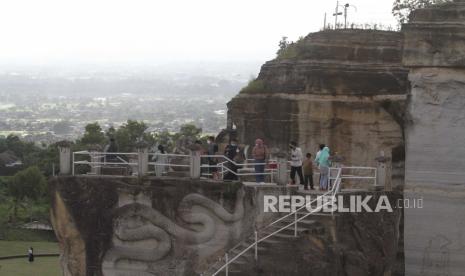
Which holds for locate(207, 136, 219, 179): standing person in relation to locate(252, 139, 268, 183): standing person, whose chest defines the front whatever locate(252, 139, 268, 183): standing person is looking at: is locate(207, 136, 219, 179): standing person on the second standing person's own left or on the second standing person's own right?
on the second standing person's own right

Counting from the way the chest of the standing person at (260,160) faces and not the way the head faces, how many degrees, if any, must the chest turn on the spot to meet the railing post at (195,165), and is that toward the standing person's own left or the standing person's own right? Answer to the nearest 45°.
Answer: approximately 90° to the standing person's own right

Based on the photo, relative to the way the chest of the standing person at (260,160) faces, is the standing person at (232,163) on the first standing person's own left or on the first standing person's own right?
on the first standing person's own right

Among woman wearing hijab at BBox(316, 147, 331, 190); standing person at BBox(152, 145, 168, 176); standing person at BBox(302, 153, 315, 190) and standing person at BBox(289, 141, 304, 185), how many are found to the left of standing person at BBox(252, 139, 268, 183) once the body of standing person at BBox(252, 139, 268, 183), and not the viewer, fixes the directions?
3

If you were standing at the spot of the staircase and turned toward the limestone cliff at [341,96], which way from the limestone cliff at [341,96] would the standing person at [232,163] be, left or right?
left

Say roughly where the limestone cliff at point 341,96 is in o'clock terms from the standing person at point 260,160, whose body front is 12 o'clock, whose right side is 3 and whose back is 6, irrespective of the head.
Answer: The limestone cliff is roughly at 7 o'clock from the standing person.

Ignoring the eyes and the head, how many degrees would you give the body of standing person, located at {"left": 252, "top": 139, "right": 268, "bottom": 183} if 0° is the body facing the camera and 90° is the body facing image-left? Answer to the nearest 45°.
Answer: approximately 0°

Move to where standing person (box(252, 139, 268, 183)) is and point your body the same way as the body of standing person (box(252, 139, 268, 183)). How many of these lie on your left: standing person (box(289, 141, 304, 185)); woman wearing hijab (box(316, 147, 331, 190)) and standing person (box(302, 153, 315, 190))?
3

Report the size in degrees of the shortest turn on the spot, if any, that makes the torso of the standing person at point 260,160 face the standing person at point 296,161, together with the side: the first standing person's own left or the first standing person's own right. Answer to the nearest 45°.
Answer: approximately 90° to the first standing person's own left

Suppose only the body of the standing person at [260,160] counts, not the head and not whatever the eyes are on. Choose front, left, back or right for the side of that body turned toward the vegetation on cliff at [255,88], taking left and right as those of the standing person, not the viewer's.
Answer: back

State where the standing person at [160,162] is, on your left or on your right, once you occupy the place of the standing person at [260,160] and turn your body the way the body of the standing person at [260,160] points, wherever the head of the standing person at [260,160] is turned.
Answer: on your right
